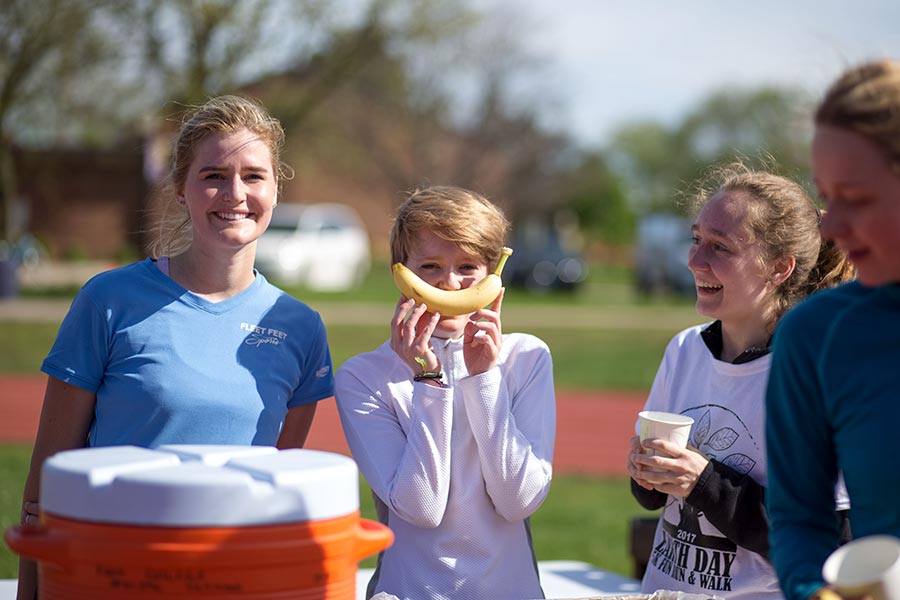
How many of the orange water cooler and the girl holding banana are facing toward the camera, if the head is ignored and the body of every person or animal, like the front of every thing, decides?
2

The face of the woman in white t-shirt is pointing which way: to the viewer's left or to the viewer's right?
to the viewer's left

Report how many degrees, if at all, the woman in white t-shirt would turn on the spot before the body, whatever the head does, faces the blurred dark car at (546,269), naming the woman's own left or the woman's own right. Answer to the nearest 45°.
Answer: approximately 135° to the woman's own right

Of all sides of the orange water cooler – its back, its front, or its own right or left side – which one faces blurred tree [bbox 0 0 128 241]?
back

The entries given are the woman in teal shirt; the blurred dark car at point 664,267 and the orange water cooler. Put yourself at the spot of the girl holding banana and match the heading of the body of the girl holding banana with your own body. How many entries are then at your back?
1

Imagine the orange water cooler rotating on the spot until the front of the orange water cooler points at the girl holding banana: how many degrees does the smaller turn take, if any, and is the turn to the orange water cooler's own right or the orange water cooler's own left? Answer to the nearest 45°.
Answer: approximately 135° to the orange water cooler's own left

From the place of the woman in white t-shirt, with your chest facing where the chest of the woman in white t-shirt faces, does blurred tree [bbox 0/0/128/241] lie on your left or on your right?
on your right

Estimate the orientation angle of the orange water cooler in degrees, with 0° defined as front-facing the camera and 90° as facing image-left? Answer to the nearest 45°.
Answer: approximately 0°
